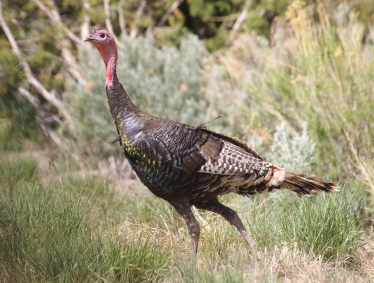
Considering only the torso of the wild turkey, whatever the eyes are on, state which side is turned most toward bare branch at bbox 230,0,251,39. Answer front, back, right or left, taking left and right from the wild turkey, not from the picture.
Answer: right

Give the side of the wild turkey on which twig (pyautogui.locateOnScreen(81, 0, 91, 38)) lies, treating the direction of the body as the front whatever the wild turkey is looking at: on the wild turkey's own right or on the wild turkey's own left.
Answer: on the wild turkey's own right

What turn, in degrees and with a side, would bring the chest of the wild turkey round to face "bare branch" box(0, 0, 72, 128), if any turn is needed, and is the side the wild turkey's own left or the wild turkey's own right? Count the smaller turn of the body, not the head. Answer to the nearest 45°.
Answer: approximately 45° to the wild turkey's own right

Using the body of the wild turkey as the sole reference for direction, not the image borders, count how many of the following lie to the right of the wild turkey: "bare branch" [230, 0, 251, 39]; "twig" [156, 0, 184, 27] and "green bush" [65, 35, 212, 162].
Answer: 3

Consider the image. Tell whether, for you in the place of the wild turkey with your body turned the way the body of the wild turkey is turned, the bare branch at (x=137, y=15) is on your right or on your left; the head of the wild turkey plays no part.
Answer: on your right

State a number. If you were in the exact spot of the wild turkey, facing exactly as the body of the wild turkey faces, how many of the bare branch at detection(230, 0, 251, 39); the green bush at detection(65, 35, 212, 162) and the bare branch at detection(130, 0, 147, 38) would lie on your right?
3

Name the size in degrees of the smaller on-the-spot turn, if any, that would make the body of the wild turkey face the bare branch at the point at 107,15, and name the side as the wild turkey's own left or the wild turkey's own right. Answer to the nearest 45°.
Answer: approximately 90° to the wild turkey's own right

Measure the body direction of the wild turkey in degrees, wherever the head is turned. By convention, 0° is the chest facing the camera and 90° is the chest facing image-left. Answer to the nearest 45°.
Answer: approximately 90°

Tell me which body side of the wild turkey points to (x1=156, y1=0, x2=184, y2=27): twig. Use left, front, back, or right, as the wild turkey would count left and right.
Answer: right

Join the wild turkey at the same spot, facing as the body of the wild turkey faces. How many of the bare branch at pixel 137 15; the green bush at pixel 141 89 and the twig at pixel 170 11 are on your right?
3
